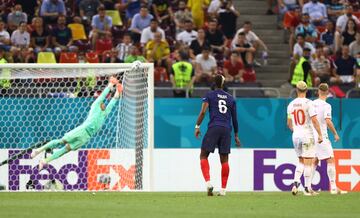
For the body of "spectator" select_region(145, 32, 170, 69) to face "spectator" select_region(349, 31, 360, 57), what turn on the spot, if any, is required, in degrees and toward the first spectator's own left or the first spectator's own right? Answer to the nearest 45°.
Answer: approximately 90° to the first spectator's own left

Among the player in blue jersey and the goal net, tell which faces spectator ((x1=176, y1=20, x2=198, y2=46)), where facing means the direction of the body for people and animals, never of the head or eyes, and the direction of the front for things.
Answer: the player in blue jersey

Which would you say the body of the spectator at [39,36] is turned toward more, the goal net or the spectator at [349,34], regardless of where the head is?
the goal net

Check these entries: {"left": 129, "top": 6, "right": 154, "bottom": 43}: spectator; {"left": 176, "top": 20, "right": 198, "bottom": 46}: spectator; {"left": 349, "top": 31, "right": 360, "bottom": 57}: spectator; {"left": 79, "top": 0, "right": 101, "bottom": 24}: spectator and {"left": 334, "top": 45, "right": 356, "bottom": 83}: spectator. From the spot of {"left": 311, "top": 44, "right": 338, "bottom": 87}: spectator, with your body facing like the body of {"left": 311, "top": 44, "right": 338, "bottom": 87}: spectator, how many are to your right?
3

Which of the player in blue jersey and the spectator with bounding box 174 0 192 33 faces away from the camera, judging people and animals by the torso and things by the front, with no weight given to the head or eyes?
the player in blue jersey

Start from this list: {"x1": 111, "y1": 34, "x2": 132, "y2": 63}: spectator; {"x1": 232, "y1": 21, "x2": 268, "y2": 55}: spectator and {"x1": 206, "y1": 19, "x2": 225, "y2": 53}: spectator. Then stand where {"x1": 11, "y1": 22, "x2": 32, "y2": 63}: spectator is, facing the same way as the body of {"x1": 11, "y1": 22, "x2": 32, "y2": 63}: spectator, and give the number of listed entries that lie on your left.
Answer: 3

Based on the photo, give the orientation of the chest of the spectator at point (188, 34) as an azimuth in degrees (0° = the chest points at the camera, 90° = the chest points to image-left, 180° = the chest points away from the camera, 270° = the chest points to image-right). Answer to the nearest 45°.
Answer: approximately 0°

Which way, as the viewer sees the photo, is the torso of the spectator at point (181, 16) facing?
toward the camera

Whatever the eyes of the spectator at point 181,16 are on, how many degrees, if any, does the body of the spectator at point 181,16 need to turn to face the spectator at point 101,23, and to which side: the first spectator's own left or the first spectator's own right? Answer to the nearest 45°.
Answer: approximately 90° to the first spectator's own right

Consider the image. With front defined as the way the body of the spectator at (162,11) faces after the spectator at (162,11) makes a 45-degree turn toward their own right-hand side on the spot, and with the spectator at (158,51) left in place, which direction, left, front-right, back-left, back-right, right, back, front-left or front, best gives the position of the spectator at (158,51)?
front-left

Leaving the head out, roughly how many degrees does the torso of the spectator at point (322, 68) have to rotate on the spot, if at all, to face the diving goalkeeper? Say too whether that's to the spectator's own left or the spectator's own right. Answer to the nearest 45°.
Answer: approximately 45° to the spectator's own right

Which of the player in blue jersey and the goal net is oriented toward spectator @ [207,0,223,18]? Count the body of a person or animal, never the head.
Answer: the player in blue jersey

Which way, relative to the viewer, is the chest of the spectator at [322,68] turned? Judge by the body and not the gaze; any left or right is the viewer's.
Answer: facing the viewer
